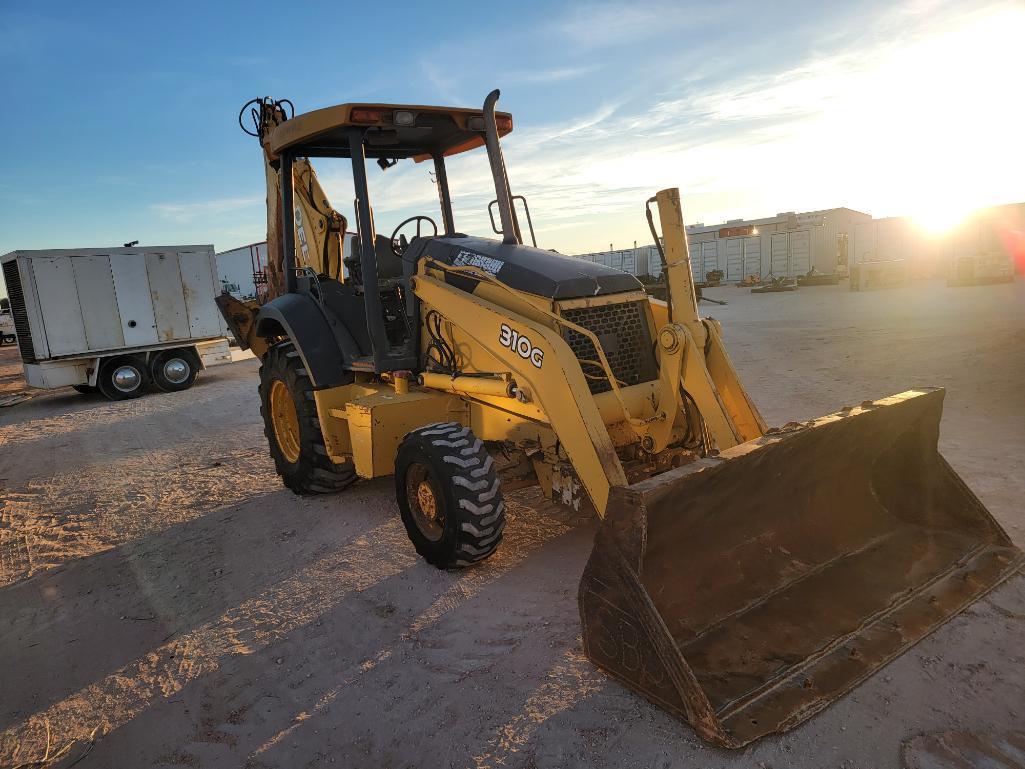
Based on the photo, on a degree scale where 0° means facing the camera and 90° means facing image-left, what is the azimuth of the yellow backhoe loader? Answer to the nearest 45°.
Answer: approximately 315°

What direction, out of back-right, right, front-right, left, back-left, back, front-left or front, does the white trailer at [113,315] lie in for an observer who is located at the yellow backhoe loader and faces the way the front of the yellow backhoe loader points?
back

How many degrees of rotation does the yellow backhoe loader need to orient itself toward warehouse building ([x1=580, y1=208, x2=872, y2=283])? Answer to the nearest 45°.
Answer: approximately 135° to its left

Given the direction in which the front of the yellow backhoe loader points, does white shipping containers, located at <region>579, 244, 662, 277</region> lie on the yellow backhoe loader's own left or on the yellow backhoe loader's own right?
on the yellow backhoe loader's own left

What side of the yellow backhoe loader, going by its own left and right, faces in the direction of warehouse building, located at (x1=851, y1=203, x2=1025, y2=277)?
left
